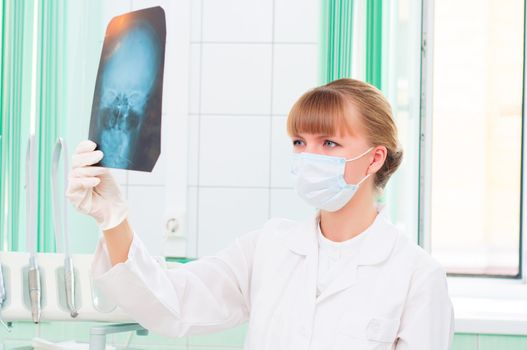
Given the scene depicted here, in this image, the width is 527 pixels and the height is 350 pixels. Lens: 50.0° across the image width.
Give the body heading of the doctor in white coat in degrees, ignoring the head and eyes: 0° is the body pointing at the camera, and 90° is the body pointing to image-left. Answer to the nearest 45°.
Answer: approximately 45°

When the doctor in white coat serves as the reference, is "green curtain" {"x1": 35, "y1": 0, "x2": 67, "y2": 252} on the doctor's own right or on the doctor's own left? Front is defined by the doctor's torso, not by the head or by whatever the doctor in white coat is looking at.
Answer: on the doctor's own right

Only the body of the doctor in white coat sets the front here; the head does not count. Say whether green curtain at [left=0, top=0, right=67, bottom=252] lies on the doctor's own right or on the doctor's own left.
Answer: on the doctor's own right

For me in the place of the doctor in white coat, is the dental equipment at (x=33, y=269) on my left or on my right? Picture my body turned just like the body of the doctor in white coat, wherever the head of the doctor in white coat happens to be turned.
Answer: on my right

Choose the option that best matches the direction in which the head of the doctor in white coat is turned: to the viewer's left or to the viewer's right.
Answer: to the viewer's left

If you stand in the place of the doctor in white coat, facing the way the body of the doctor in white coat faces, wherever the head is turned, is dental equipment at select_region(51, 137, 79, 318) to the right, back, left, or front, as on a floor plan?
right
